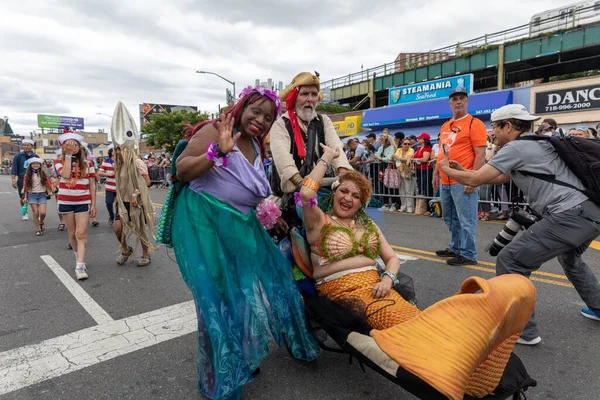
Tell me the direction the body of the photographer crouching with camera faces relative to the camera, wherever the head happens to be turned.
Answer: to the viewer's left

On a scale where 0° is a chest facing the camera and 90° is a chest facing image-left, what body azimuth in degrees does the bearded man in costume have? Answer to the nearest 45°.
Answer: approximately 315°

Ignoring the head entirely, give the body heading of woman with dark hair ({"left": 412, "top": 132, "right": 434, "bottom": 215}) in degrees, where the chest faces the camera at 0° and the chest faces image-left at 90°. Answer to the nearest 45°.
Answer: approximately 45°

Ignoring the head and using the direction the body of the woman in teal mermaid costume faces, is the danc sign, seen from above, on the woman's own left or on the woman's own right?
on the woman's own left

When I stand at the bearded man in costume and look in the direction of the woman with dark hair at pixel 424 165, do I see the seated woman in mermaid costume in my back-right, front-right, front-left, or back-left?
back-right

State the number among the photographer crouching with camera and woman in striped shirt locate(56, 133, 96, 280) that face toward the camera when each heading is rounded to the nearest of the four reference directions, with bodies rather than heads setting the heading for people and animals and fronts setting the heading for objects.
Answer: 1

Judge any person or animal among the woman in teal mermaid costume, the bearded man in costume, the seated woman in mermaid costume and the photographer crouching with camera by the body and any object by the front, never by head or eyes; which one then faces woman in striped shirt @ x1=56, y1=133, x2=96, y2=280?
the photographer crouching with camera

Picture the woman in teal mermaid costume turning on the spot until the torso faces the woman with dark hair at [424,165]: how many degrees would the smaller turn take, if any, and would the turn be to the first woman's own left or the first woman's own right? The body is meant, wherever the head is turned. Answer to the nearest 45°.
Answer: approximately 90° to the first woman's own left

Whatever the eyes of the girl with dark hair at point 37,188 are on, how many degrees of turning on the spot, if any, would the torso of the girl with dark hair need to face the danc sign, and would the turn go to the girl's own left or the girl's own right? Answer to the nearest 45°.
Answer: approximately 90° to the girl's own left

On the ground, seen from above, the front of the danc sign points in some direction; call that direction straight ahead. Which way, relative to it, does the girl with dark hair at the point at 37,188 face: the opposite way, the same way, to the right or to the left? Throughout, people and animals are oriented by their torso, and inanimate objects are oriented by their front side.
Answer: to the left

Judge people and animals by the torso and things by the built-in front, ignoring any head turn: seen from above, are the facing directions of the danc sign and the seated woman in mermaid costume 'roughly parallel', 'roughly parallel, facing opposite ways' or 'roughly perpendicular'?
roughly perpendicular
